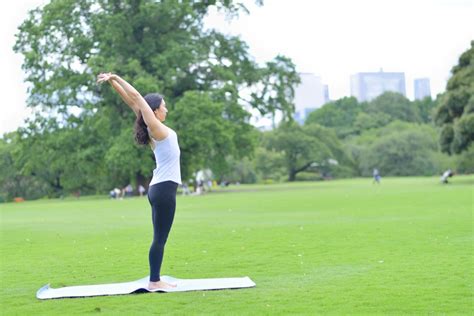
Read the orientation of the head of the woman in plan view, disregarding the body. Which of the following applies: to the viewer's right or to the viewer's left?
to the viewer's right

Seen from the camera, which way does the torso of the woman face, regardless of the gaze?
to the viewer's right

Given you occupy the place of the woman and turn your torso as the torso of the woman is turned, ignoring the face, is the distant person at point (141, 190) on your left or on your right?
on your left

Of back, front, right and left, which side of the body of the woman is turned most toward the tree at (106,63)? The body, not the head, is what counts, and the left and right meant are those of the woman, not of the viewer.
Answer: left
